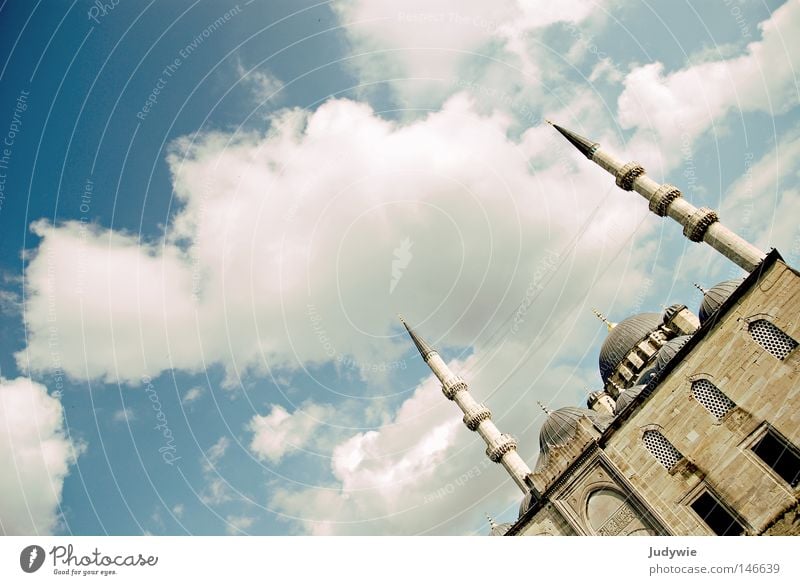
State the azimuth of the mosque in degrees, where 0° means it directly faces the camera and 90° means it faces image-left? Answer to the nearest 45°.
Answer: approximately 45°
